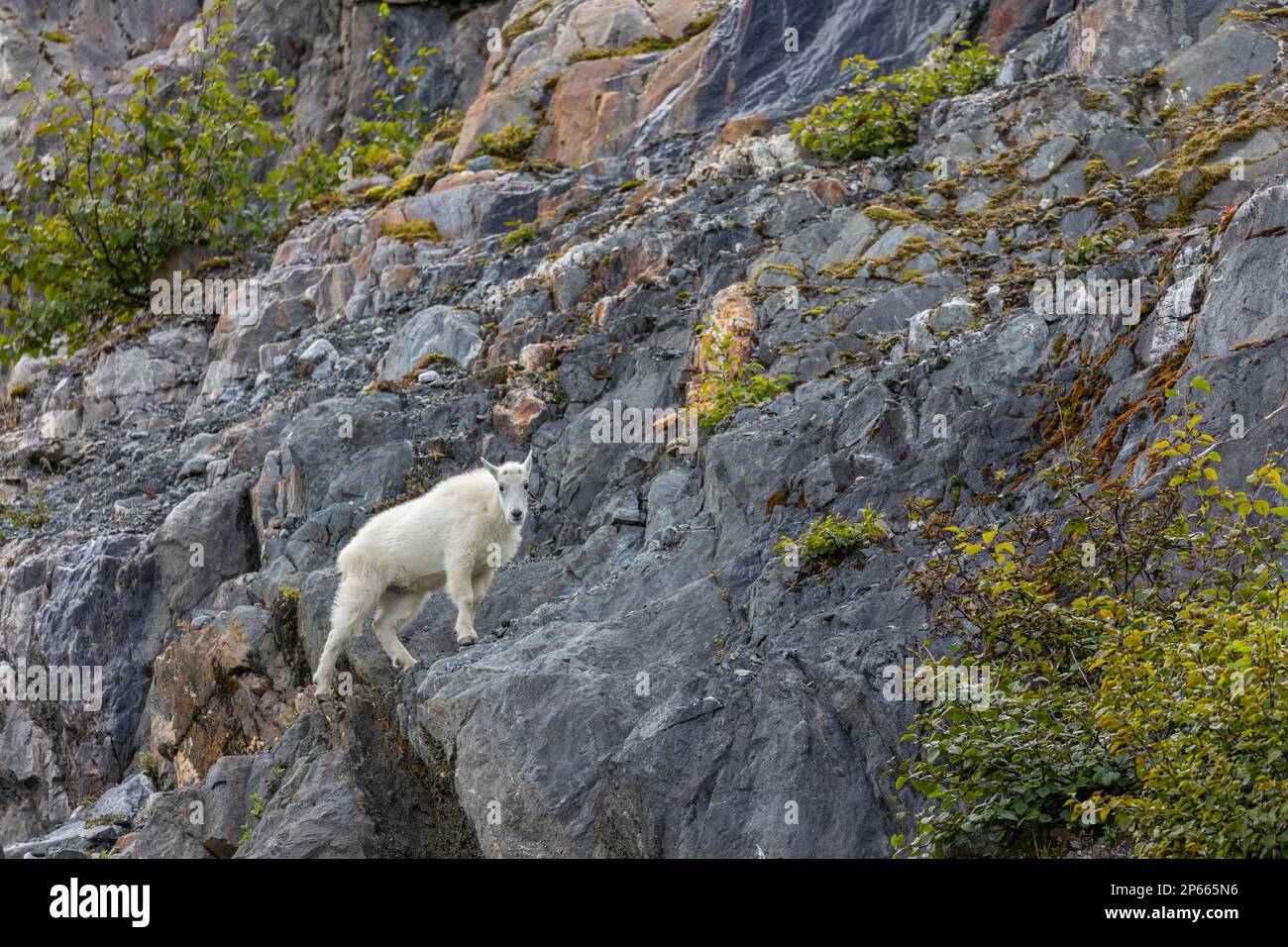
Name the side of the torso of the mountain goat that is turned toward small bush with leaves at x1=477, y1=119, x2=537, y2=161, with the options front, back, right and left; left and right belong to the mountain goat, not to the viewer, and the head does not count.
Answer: left

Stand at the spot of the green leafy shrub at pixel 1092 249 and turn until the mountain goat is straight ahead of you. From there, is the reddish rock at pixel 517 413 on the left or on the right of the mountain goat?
right

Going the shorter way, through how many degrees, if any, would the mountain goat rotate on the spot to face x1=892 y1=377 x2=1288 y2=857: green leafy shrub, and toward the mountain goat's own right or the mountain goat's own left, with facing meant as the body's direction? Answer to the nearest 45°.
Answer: approximately 45° to the mountain goat's own right

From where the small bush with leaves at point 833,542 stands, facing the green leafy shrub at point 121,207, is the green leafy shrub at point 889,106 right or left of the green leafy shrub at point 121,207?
right

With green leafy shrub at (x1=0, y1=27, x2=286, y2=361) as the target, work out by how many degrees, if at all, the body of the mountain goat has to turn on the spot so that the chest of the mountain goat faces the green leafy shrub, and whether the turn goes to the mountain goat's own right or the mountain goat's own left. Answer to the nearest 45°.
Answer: approximately 90° to the mountain goat's own left

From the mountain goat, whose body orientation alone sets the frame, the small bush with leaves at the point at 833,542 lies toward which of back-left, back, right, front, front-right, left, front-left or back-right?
front-right

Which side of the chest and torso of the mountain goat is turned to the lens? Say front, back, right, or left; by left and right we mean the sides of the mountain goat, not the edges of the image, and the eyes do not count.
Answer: right

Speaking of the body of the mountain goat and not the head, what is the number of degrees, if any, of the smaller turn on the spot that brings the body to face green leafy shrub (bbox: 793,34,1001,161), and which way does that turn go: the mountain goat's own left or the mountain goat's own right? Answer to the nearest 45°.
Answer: approximately 45° to the mountain goat's own left

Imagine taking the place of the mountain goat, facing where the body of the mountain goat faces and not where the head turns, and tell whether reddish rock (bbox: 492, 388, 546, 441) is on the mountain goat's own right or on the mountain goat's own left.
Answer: on the mountain goat's own left

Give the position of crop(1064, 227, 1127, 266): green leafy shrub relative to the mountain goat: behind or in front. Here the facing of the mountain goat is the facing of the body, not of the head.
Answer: in front
